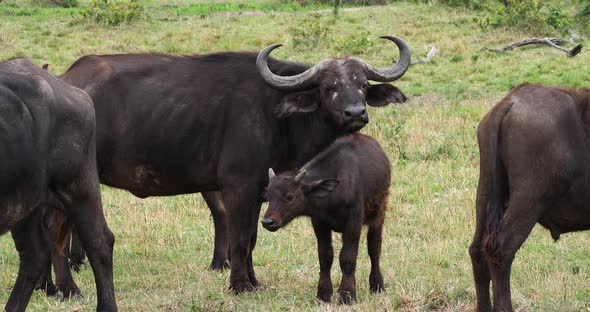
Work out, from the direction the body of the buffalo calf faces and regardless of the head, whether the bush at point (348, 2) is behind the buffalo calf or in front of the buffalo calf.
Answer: behind

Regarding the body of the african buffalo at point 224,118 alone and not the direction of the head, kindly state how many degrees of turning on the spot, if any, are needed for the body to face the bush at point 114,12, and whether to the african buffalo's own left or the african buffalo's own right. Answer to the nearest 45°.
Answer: approximately 90° to the african buffalo's own left

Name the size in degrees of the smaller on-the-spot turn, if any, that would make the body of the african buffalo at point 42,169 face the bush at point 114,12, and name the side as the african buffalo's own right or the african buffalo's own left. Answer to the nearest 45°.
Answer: approximately 90° to the african buffalo's own right

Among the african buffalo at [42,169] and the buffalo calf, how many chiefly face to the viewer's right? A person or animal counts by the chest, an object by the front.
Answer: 0

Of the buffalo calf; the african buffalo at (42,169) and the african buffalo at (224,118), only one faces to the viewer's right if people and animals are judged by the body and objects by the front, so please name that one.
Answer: the african buffalo at (224,118)

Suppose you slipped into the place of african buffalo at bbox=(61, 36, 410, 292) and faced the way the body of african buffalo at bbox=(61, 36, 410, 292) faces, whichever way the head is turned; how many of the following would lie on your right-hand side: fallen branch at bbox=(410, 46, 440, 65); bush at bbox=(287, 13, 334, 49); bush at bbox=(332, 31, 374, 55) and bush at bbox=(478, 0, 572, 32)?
0

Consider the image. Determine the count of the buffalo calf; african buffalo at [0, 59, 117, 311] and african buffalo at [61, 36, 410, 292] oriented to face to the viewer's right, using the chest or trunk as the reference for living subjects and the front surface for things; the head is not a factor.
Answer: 1

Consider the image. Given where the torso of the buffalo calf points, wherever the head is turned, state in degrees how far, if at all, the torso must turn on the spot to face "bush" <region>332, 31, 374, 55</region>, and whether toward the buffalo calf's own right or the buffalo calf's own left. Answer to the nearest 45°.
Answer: approximately 135° to the buffalo calf's own right

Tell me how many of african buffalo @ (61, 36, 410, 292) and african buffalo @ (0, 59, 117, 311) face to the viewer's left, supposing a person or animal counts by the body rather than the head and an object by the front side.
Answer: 1

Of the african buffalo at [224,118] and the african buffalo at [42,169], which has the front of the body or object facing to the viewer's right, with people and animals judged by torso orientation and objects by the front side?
the african buffalo at [224,118]

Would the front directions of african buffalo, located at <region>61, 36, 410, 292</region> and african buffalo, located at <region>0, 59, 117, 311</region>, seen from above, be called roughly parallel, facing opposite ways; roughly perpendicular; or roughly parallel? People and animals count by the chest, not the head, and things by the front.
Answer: roughly parallel, facing opposite ways

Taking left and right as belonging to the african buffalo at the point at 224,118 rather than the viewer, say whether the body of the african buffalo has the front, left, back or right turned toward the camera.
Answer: right

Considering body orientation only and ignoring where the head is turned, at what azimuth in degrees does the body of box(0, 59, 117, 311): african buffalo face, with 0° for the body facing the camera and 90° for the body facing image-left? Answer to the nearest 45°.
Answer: approximately 90°
